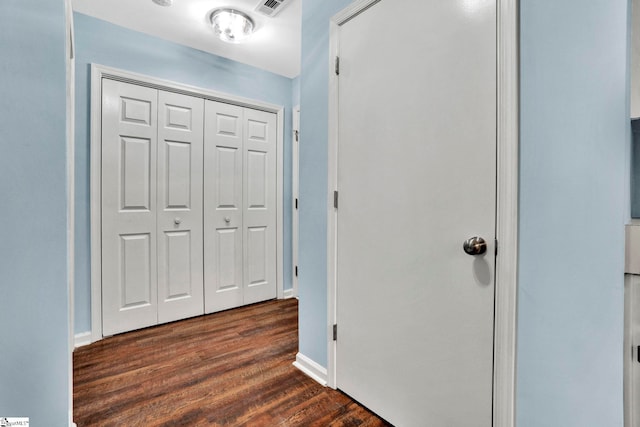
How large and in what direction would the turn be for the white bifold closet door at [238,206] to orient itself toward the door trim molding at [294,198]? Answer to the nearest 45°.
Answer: approximately 45° to its left

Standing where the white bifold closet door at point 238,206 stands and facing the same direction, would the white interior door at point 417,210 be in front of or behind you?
in front

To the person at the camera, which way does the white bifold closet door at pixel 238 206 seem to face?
facing the viewer and to the right of the viewer
